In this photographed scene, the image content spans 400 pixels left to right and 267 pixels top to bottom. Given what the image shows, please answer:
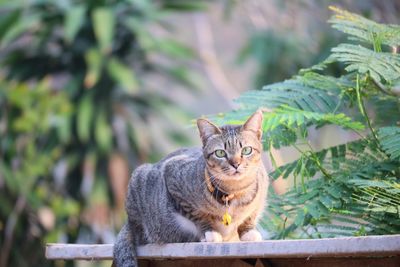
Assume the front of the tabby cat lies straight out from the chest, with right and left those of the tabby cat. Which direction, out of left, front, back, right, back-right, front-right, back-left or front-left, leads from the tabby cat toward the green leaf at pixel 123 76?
back-left

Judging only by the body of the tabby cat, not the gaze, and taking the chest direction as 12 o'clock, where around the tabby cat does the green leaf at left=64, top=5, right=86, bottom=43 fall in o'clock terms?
The green leaf is roughly at 7 o'clock from the tabby cat.

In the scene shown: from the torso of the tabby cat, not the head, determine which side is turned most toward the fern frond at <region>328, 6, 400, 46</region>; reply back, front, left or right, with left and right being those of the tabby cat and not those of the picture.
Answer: left

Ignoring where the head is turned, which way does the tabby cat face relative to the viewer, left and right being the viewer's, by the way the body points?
facing the viewer and to the right of the viewer

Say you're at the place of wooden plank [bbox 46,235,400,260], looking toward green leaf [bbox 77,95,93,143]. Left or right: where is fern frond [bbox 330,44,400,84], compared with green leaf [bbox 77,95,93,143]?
right

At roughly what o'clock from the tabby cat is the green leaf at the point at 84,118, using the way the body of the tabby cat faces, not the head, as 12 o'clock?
The green leaf is roughly at 7 o'clock from the tabby cat.

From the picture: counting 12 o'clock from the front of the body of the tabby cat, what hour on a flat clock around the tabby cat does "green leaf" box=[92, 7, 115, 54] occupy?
The green leaf is roughly at 7 o'clock from the tabby cat.

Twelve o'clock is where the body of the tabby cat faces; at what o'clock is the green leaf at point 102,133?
The green leaf is roughly at 7 o'clock from the tabby cat.
